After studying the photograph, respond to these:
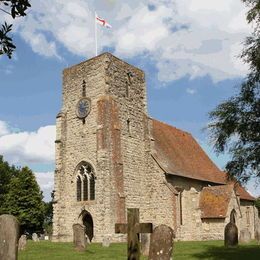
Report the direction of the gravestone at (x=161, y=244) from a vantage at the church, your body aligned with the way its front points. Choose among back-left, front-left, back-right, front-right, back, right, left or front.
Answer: front-left

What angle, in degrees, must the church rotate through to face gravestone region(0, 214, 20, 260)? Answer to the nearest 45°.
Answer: approximately 45° to its left

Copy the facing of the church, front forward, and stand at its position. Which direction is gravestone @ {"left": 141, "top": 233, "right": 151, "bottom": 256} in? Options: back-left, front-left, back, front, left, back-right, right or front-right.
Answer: front-left

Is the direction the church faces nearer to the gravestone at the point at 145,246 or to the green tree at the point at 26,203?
the gravestone

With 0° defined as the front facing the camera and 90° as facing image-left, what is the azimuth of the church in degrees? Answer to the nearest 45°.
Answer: approximately 45°

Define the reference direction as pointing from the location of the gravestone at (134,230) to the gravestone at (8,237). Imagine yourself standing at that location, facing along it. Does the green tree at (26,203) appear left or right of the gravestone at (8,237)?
right

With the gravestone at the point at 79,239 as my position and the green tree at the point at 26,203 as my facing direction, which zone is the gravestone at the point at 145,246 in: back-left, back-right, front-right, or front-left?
back-right

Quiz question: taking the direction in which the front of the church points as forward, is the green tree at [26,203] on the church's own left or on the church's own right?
on the church's own right

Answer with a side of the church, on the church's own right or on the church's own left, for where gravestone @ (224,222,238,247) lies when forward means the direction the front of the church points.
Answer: on the church's own left
